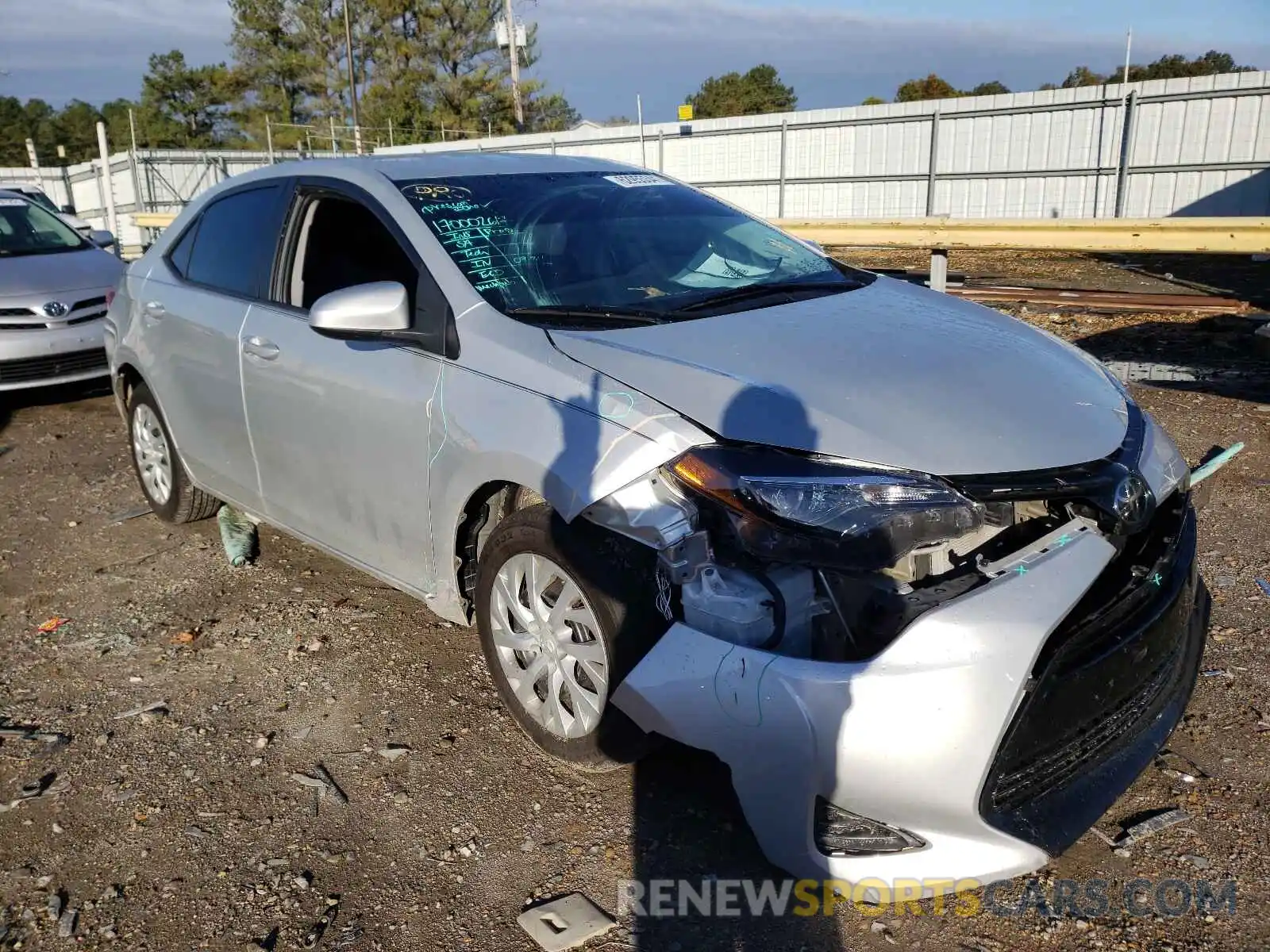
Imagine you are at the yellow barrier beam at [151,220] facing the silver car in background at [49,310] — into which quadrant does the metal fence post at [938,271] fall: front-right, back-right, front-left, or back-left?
front-left

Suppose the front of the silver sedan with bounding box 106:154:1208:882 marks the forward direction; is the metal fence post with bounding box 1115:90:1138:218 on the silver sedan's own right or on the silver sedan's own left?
on the silver sedan's own left

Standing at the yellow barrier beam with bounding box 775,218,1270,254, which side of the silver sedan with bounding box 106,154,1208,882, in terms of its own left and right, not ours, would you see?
left

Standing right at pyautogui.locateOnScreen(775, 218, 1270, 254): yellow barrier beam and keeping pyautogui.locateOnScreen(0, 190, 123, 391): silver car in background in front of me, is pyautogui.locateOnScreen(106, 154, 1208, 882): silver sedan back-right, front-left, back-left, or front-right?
front-left

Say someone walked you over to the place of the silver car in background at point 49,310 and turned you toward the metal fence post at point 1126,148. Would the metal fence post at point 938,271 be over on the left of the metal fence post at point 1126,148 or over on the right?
right

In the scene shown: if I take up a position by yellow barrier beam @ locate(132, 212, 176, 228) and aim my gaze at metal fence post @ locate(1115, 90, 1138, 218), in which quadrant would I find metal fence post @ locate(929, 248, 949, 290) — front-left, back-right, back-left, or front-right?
front-right

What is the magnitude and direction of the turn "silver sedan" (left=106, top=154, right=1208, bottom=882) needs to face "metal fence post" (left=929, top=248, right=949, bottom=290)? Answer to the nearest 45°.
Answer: approximately 135° to its left

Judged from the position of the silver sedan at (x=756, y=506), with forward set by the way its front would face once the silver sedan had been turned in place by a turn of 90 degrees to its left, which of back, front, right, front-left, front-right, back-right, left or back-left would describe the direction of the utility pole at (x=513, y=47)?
front-left

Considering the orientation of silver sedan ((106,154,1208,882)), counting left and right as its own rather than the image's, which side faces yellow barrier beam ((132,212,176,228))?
back

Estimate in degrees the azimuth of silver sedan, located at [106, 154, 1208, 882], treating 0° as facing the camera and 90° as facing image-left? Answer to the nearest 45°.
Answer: approximately 315°

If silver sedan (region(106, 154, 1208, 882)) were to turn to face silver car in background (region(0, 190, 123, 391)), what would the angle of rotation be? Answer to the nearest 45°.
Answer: approximately 180°
